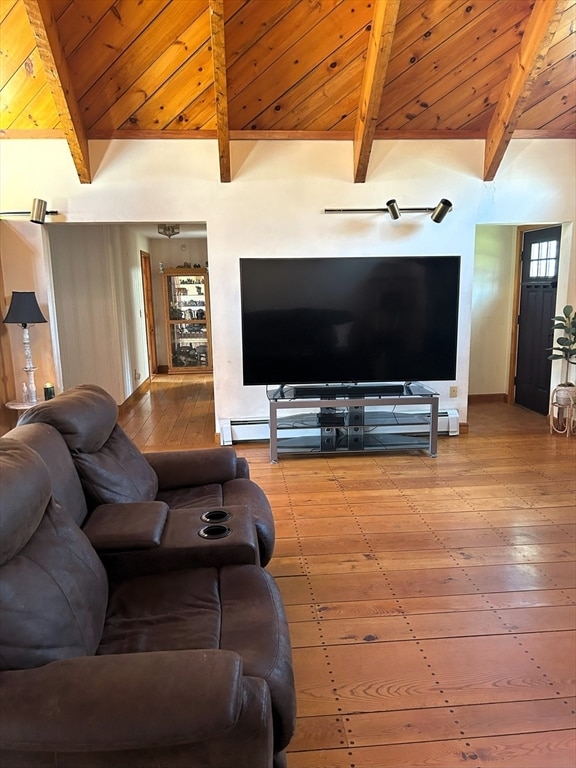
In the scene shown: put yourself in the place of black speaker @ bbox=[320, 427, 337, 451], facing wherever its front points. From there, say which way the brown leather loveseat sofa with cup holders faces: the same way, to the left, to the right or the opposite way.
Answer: to the left

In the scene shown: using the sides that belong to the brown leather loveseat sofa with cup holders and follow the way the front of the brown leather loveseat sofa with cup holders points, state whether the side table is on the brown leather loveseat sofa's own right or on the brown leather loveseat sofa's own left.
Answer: on the brown leather loveseat sofa's own left

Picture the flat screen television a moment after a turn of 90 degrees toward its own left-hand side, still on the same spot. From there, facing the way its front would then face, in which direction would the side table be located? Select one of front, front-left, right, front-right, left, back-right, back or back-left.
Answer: back

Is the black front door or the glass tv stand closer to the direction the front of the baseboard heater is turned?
the glass tv stand

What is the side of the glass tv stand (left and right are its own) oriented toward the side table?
right

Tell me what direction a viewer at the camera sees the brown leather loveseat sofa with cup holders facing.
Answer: facing to the right of the viewer

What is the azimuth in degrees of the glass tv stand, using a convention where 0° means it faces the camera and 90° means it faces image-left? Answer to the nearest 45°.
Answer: approximately 0°
